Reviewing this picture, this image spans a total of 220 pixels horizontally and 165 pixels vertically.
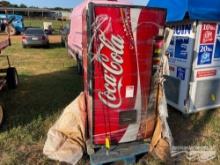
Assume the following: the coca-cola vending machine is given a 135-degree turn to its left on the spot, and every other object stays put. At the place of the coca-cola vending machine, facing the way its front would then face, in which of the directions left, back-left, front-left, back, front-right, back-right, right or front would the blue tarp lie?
front

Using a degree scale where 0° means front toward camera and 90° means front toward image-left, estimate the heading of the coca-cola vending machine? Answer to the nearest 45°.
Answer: approximately 0°

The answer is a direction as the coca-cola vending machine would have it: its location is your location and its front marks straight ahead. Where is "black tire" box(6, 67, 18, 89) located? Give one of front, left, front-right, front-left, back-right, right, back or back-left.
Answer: back-right
